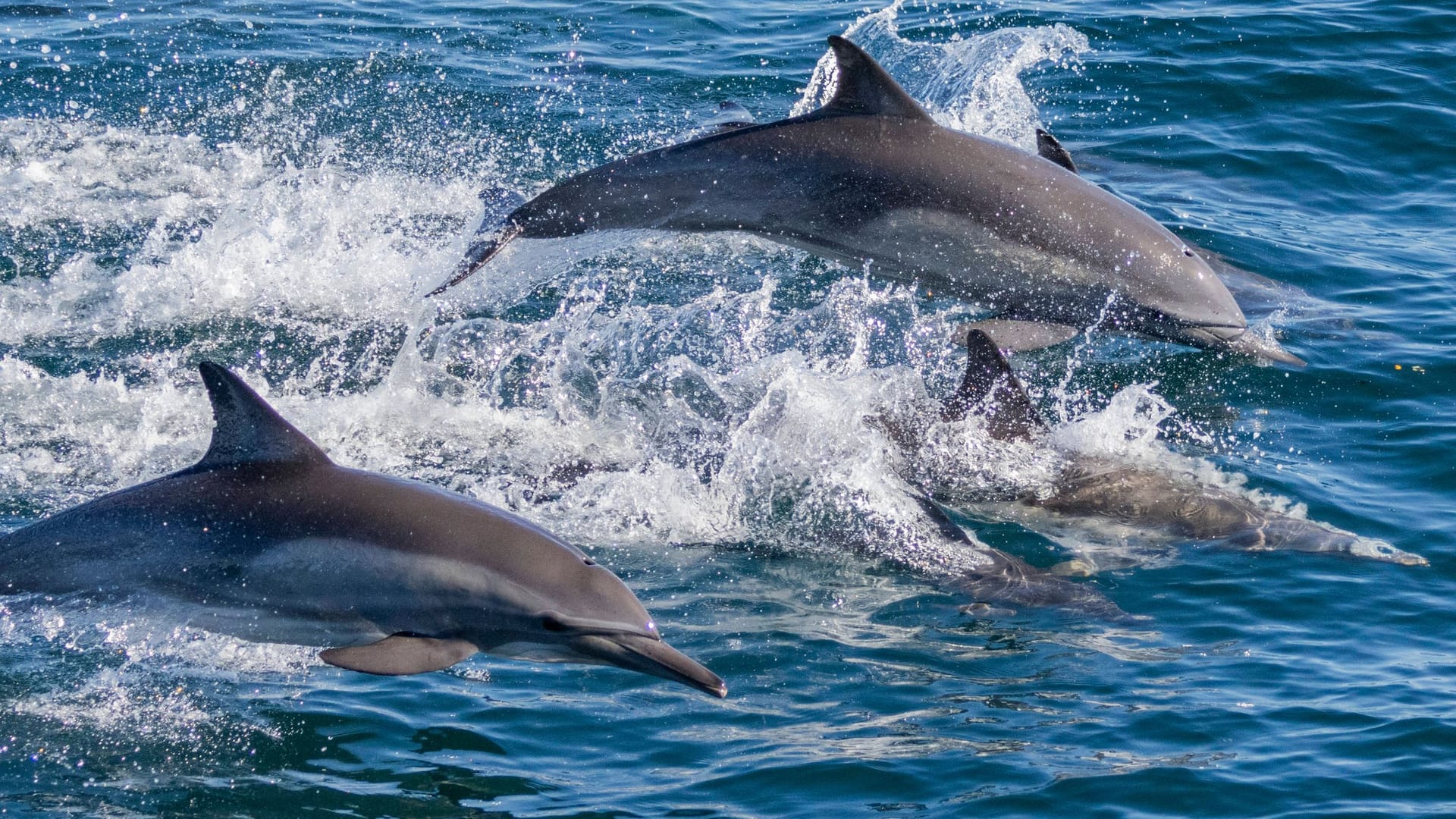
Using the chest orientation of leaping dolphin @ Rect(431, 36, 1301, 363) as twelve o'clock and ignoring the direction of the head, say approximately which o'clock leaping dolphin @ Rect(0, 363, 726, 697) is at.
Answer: leaping dolphin @ Rect(0, 363, 726, 697) is roughly at 4 o'clock from leaping dolphin @ Rect(431, 36, 1301, 363).

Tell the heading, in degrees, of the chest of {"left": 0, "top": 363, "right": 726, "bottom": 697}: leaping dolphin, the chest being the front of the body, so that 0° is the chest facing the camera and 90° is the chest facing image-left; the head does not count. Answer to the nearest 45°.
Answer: approximately 270°

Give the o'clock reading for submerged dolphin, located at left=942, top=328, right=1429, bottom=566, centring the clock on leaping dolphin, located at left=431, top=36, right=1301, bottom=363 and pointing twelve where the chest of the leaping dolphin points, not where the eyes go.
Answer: The submerged dolphin is roughly at 1 o'clock from the leaping dolphin.

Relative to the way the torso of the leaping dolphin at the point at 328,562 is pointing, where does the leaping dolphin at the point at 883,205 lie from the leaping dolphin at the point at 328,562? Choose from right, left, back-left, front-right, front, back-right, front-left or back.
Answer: front-left

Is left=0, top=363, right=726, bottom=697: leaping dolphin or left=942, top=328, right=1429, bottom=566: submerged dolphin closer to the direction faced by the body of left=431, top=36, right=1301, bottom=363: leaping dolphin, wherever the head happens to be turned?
the submerged dolphin

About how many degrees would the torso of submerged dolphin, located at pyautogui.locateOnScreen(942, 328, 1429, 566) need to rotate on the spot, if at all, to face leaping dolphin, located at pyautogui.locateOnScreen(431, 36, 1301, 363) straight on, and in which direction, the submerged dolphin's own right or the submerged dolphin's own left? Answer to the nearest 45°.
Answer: approximately 180°

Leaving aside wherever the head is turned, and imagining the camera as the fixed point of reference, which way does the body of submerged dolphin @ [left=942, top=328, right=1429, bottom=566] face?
to the viewer's right

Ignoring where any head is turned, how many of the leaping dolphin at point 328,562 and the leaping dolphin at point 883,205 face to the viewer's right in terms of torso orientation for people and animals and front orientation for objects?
2

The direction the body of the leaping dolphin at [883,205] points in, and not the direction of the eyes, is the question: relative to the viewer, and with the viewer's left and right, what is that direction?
facing to the right of the viewer
